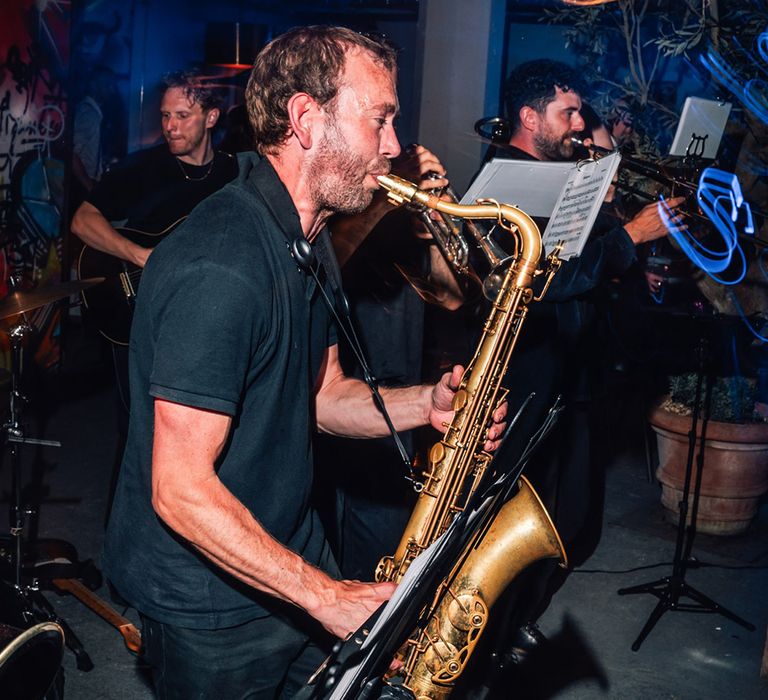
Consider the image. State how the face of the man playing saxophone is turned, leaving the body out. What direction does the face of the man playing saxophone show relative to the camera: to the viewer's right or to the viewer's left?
to the viewer's right

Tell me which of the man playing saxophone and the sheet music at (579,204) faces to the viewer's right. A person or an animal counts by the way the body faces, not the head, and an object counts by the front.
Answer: the man playing saxophone

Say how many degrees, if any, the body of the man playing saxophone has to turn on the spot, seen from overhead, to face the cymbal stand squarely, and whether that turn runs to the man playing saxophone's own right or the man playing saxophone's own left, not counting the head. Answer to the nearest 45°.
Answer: approximately 135° to the man playing saxophone's own left

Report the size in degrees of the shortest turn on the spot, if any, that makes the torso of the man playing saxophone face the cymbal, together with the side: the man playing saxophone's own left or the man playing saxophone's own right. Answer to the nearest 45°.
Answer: approximately 135° to the man playing saxophone's own left

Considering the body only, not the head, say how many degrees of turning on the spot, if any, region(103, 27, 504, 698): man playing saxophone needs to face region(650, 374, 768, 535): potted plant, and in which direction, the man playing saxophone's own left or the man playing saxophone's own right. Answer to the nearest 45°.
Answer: approximately 45° to the man playing saxophone's own left

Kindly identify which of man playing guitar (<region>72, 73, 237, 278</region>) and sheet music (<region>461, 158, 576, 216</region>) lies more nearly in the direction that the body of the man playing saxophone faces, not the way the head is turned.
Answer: the sheet music

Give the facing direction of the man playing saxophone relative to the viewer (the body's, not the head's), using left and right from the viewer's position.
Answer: facing to the right of the viewer

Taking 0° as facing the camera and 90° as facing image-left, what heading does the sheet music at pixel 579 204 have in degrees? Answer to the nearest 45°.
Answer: approximately 45°

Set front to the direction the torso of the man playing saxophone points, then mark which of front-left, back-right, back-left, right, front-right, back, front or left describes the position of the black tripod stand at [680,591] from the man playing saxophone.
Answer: front-left

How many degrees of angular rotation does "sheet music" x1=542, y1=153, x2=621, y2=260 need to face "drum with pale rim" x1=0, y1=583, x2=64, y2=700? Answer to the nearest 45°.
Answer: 0° — it already faces it
